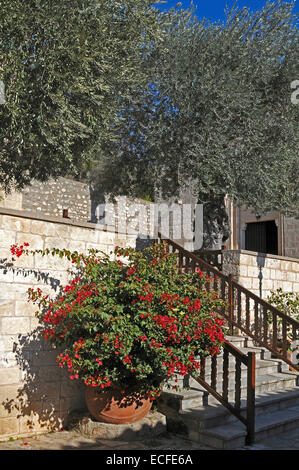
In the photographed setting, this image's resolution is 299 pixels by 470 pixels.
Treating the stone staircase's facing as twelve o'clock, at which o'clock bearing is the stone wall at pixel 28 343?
The stone wall is roughly at 4 o'clock from the stone staircase.

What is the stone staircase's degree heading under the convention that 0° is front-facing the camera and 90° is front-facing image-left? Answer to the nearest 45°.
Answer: approximately 315°

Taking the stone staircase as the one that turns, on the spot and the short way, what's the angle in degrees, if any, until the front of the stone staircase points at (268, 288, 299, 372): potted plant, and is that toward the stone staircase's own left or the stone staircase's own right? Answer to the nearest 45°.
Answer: approximately 135° to the stone staircase's own left

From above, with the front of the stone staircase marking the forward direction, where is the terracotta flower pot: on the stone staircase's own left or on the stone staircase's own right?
on the stone staircase's own right

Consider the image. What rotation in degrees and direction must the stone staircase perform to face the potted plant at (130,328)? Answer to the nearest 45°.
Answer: approximately 90° to its right

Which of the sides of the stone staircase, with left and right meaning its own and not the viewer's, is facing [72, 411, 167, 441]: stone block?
right
